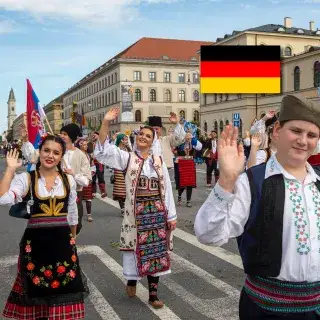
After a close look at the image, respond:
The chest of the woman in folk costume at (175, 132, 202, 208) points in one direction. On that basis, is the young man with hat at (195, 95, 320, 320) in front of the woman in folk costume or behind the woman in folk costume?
in front

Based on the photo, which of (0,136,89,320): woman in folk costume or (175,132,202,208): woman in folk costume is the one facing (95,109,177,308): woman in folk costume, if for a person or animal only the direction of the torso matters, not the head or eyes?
(175,132,202,208): woman in folk costume

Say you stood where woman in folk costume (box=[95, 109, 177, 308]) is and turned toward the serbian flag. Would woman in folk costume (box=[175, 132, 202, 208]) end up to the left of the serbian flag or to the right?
right

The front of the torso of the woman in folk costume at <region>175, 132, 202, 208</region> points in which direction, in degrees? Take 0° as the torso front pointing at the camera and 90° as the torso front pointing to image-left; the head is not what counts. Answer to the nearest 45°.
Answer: approximately 0°

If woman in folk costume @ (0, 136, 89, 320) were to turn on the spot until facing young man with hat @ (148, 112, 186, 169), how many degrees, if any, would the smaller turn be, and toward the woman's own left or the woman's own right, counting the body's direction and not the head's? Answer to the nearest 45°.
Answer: approximately 135° to the woman's own left

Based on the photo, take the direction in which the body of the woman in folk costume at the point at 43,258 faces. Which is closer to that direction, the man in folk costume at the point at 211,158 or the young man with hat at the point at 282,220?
the young man with hat

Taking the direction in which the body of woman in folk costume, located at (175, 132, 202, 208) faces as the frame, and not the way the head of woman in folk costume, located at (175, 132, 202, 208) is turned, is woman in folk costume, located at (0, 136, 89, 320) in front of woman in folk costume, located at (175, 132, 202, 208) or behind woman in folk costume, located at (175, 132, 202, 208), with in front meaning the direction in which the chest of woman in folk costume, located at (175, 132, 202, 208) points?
in front

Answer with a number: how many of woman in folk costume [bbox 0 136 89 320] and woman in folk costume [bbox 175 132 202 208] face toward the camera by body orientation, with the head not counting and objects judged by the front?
2
